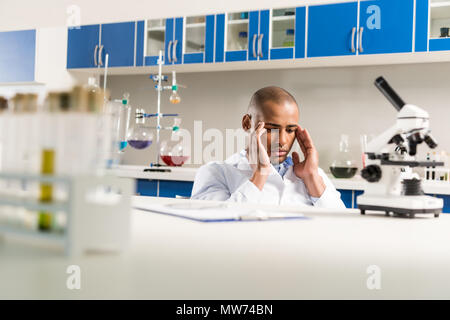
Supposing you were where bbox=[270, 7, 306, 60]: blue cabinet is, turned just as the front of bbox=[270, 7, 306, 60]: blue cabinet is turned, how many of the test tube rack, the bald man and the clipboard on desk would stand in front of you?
3

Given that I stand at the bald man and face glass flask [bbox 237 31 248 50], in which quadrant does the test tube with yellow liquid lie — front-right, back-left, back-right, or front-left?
back-left

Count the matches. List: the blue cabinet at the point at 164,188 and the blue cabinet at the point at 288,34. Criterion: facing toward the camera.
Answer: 2

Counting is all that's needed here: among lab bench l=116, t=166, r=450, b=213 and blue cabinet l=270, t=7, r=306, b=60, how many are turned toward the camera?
2

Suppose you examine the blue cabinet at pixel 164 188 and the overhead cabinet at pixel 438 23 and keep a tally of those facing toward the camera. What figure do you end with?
2

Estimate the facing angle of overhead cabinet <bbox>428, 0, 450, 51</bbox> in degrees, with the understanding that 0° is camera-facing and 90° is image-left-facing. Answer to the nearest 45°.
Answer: approximately 0°

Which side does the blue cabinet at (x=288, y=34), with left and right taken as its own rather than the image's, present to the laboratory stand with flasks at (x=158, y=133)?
right

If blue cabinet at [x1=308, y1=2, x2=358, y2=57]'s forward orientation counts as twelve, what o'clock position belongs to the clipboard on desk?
The clipboard on desk is roughly at 12 o'clock from the blue cabinet.

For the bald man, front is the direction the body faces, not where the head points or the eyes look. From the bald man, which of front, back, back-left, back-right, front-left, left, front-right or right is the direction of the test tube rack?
front-right
